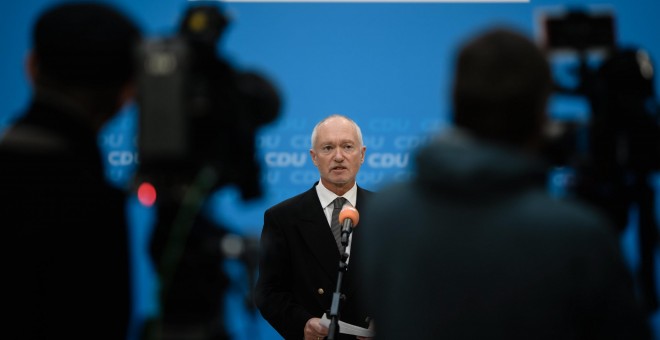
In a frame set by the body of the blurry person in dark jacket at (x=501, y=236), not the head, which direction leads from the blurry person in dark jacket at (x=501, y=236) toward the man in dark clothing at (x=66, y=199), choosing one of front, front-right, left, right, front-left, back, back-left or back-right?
left

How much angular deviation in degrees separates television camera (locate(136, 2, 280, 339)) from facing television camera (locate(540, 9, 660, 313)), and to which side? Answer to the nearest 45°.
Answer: approximately 45° to its right

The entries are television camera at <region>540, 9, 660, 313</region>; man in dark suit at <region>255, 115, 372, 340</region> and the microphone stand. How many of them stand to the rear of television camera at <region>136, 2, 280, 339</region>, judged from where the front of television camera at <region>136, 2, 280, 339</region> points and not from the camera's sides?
0

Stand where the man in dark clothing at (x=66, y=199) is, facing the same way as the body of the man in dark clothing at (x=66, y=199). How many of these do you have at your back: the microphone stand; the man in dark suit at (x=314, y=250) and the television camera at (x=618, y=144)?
0

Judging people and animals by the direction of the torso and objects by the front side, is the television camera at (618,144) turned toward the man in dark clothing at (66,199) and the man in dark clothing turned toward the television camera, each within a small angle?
no

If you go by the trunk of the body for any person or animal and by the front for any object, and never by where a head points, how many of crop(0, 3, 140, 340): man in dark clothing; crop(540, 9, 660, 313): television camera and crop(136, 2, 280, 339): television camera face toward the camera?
0

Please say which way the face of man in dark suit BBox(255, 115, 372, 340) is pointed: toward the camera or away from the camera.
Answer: toward the camera

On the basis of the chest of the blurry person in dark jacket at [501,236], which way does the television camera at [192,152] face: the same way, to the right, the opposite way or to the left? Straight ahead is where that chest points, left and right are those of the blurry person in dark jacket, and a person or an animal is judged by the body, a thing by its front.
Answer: the same way

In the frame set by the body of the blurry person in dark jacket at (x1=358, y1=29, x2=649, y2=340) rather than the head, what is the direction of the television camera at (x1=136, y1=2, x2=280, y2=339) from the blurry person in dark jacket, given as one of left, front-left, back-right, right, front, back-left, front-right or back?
left

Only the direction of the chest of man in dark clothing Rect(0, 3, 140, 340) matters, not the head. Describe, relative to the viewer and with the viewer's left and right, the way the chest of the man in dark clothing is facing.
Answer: facing away from the viewer and to the right of the viewer

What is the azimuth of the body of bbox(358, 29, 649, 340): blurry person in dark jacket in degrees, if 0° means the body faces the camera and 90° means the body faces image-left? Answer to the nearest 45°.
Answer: approximately 180°

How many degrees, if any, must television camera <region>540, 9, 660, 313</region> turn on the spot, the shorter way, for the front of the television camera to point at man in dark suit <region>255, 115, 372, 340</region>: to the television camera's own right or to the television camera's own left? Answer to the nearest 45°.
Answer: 0° — it already faces them

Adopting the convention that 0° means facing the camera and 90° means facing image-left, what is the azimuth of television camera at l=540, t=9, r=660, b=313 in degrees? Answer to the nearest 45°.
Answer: approximately 135°

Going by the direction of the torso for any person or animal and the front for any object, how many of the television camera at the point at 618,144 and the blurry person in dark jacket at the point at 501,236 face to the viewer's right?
0

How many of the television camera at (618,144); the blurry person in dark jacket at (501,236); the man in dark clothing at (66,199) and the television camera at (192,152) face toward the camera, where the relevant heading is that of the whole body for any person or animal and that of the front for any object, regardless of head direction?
0

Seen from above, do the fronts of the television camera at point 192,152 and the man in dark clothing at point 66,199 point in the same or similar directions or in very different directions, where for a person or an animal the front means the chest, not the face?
same or similar directions

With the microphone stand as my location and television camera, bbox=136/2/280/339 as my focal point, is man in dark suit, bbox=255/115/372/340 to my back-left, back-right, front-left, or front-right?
back-right

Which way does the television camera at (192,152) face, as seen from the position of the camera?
facing away from the viewer and to the right of the viewer

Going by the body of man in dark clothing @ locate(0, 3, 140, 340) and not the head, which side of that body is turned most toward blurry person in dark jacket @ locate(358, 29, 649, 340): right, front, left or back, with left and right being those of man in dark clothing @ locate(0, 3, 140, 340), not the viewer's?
right
